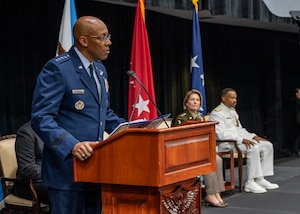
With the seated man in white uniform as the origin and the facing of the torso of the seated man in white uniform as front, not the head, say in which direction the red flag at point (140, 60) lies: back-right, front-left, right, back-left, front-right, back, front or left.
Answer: right

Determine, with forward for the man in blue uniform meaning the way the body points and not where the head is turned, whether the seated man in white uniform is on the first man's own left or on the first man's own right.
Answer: on the first man's own left

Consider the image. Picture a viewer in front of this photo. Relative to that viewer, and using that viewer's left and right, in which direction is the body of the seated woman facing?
facing the viewer and to the right of the viewer

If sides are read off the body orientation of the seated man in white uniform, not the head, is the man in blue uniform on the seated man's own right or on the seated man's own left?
on the seated man's own right

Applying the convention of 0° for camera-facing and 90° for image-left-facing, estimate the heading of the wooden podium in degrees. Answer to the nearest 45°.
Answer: approximately 315°

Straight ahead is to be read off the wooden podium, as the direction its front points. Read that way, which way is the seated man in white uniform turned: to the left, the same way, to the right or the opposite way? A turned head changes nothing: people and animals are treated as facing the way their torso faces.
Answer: the same way

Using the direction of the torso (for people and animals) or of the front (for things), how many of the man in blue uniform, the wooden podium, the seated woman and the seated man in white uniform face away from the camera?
0

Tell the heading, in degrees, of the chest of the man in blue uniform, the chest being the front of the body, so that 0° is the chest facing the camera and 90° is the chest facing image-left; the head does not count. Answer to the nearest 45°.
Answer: approximately 315°

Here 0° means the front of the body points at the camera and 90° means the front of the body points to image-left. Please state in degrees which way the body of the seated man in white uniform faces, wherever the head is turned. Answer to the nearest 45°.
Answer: approximately 315°

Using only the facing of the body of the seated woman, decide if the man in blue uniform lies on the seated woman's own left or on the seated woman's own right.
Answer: on the seated woman's own right

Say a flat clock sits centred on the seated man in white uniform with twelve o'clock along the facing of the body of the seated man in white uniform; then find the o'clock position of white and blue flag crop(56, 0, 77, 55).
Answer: The white and blue flag is roughly at 3 o'clock from the seated man in white uniform.

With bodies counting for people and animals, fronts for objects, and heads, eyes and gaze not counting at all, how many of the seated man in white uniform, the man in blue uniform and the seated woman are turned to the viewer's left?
0

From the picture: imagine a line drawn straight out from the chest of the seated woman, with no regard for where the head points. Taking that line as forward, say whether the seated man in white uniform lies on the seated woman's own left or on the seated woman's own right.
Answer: on the seated woman's own left
